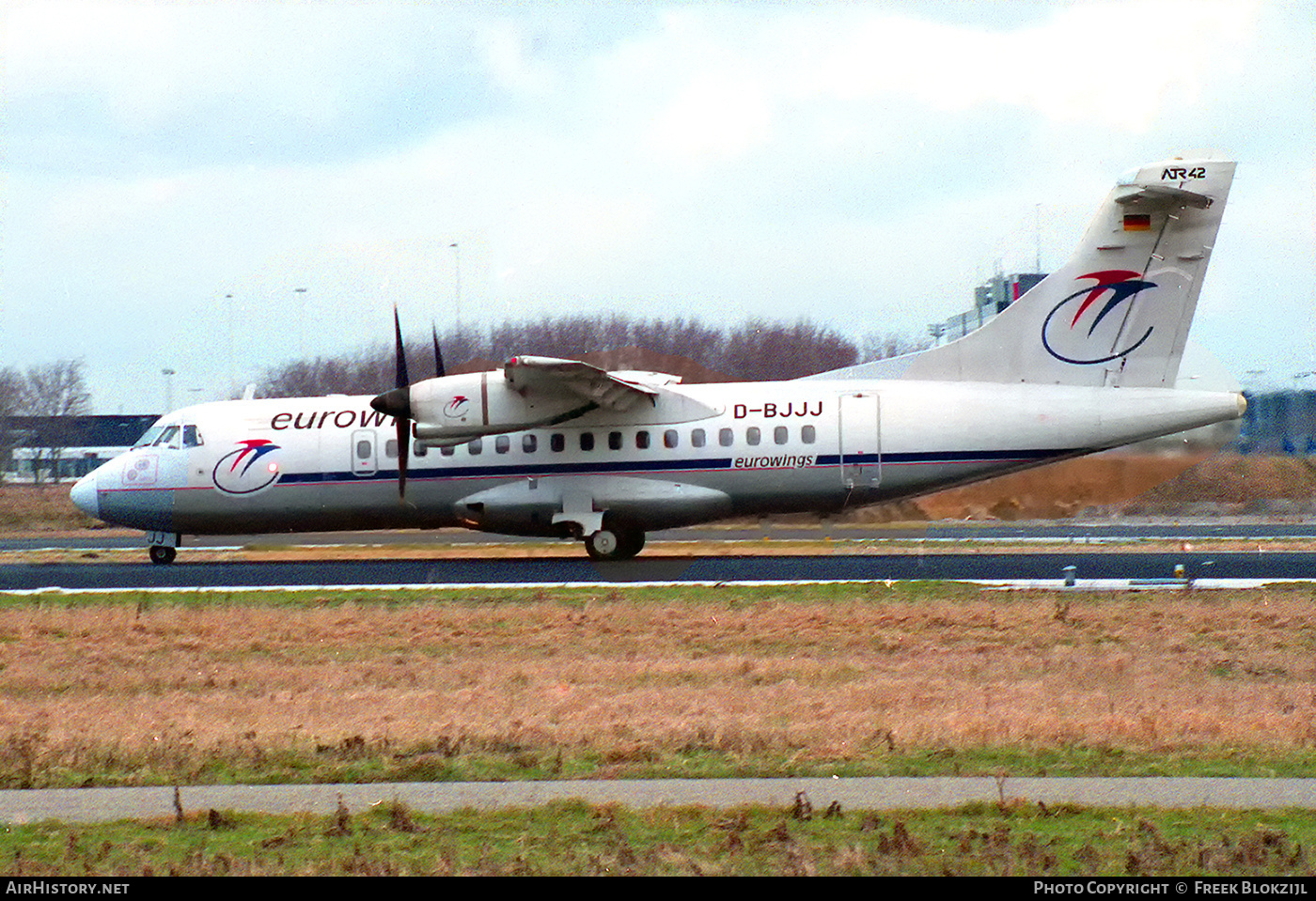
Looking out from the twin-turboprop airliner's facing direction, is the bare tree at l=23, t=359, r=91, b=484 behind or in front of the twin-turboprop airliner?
in front

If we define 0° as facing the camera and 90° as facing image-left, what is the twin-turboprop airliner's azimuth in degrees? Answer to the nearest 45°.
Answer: approximately 90°

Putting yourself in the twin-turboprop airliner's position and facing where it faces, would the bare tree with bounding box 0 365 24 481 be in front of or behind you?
in front
